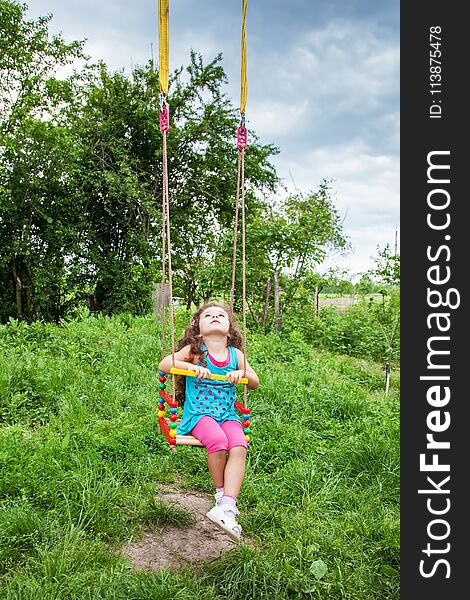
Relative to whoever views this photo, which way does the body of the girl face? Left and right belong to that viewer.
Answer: facing the viewer and to the right of the viewer

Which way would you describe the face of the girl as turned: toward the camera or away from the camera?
toward the camera
